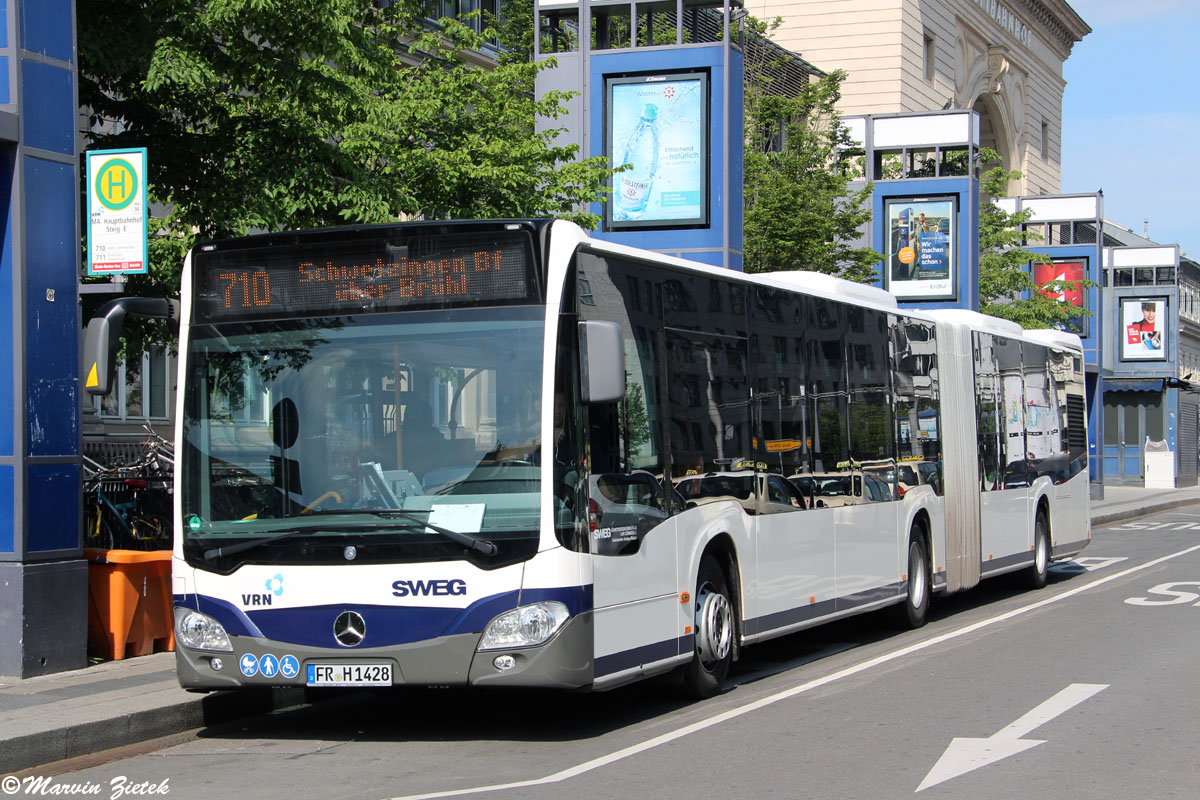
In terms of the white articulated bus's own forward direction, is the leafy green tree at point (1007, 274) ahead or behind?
behind

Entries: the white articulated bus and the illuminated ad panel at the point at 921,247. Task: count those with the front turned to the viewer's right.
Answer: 0

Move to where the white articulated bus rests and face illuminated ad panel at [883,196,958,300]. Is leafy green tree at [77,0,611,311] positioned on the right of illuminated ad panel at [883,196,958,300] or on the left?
left

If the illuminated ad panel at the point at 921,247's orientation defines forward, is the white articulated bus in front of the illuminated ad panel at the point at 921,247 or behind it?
in front

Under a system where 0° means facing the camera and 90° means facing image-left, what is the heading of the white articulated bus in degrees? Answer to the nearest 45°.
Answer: approximately 45°

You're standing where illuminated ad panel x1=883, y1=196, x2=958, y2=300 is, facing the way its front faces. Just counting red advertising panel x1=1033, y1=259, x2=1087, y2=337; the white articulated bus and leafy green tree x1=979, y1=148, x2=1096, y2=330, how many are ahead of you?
1

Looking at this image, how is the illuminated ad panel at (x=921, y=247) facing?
toward the camera

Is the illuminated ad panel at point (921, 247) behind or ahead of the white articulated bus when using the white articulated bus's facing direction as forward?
behind

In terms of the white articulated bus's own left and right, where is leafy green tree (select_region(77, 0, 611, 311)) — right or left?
on its right

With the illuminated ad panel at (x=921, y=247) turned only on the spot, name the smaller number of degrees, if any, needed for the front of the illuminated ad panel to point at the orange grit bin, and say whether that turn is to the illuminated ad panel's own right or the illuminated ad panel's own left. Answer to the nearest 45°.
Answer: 0° — it already faces it

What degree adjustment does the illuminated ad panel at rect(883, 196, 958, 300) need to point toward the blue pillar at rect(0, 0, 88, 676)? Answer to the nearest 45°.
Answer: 0° — it already faces it

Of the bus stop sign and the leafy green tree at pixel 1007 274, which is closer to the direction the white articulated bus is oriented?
the bus stop sign

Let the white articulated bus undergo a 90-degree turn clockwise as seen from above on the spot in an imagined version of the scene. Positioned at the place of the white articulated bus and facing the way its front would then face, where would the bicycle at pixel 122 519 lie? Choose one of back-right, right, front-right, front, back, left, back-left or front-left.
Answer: front

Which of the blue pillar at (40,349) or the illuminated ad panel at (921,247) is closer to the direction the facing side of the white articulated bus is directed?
the blue pillar

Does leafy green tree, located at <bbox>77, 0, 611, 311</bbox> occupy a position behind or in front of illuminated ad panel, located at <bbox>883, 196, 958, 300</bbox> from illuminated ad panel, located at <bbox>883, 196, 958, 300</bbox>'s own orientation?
in front
